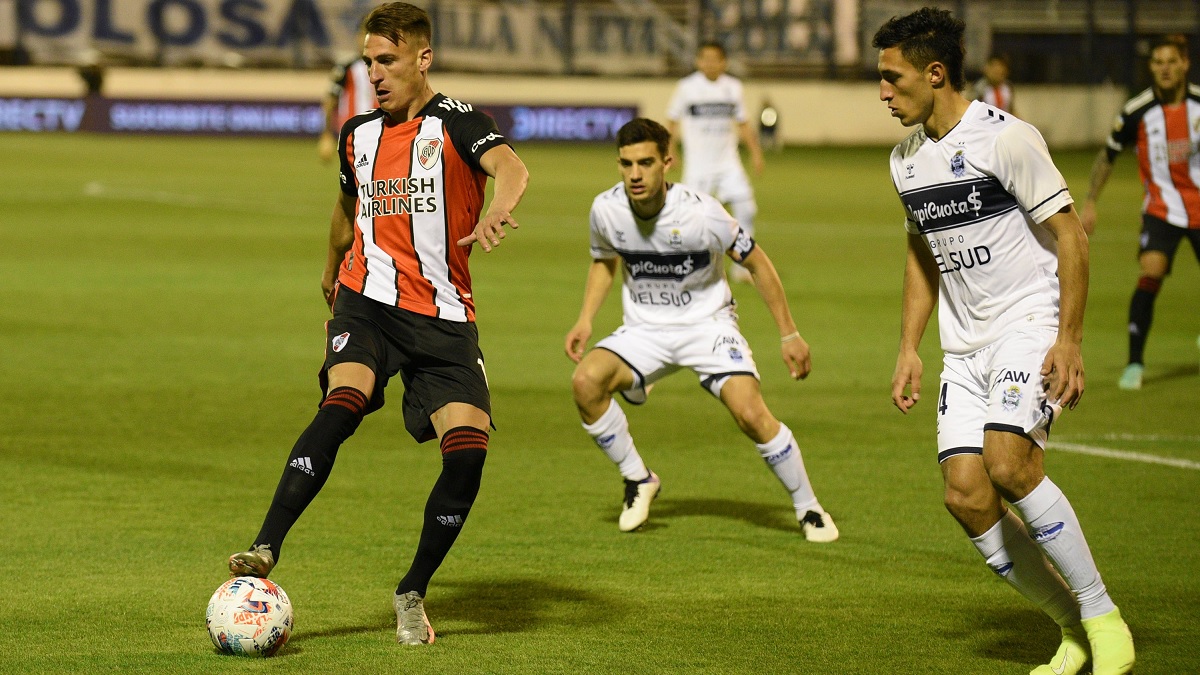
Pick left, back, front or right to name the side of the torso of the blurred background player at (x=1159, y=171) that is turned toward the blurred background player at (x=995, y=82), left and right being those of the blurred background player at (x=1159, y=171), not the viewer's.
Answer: back

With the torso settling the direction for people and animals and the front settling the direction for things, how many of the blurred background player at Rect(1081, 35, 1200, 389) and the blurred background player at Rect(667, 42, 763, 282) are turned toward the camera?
2

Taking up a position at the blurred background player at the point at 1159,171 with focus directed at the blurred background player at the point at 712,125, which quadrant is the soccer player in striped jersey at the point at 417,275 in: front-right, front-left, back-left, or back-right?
back-left

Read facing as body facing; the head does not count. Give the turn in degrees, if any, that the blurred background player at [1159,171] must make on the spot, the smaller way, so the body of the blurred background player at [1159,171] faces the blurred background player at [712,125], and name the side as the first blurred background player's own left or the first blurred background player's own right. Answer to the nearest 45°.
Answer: approximately 135° to the first blurred background player's own right

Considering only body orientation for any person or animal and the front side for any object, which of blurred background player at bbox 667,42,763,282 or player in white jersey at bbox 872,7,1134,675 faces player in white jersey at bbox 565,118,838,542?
the blurred background player

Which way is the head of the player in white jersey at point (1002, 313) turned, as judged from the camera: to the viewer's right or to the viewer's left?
to the viewer's left

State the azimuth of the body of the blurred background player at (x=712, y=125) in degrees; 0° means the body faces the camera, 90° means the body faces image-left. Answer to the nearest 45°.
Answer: approximately 0°

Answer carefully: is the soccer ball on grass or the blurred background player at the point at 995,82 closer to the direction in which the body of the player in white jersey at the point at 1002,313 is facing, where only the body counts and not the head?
the soccer ball on grass
